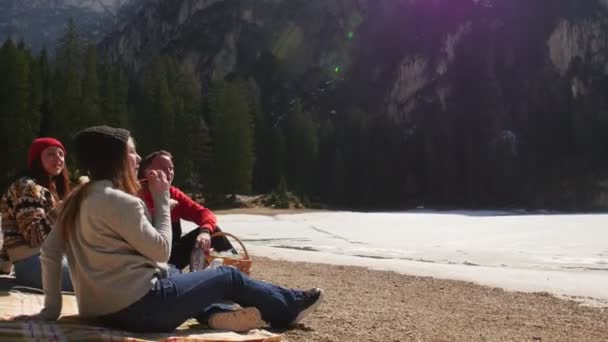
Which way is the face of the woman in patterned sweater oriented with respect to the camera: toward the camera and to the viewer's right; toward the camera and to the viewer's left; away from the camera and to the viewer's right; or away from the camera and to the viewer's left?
toward the camera and to the viewer's right

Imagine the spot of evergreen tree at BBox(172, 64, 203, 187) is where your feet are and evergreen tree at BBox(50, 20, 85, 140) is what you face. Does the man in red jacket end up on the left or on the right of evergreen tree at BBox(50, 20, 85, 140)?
left

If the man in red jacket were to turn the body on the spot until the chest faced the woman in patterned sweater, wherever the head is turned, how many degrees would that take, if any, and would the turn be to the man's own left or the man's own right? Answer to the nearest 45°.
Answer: approximately 135° to the man's own right

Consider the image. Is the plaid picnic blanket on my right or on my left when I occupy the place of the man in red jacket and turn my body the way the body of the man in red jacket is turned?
on my right

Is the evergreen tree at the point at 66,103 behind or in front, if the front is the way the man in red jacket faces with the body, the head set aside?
behind

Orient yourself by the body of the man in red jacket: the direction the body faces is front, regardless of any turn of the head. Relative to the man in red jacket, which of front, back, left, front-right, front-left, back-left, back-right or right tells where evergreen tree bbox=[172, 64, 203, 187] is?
back-left

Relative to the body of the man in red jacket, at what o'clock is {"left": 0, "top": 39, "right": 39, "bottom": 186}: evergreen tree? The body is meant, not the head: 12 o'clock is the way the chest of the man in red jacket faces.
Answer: The evergreen tree is roughly at 7 o'clock from the man in red jacket.

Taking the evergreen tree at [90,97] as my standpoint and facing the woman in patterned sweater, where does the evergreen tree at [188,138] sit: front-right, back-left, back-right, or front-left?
back-left
